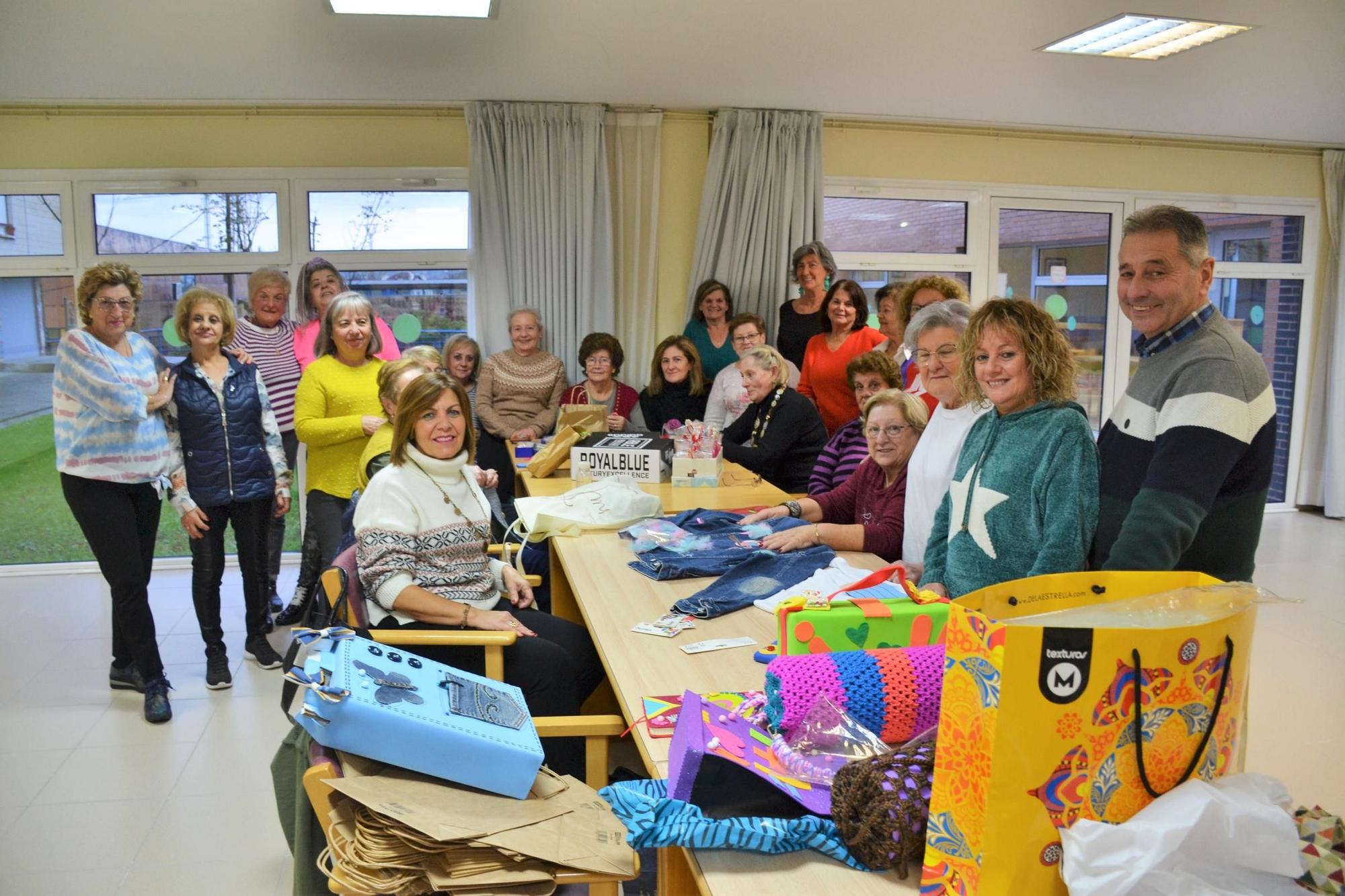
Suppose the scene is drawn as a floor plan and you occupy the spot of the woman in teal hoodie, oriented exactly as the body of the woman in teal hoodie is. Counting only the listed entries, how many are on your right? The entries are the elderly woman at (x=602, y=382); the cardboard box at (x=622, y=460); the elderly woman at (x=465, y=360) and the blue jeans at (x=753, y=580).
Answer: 4

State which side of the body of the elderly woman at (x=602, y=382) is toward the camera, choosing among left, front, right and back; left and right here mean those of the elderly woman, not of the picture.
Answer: front

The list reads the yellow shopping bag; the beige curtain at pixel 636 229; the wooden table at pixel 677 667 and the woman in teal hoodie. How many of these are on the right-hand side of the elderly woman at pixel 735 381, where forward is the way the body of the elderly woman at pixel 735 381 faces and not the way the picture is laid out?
1

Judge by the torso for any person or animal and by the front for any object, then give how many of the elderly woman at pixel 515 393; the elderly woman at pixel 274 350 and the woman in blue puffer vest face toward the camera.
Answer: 3

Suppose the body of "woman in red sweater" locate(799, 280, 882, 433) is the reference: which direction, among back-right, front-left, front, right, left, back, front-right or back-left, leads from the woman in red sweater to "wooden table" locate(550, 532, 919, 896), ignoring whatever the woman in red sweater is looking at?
front-left

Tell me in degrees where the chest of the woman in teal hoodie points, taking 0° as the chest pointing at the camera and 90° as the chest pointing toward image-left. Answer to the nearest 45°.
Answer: approximately 45°

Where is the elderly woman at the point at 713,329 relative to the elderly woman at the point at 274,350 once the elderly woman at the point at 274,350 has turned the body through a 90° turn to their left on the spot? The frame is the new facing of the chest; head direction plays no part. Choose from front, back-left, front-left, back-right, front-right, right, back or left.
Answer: front

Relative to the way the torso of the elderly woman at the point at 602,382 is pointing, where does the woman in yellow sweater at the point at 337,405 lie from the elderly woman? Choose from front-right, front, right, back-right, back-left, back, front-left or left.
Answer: front-right

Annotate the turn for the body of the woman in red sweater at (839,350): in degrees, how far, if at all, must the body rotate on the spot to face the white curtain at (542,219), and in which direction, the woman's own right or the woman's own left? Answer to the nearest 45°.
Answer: approximately 135° to the woman's own right

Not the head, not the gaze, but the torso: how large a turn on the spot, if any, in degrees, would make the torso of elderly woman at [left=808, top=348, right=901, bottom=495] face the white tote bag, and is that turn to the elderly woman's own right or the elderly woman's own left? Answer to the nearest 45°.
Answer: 0° — they already face it

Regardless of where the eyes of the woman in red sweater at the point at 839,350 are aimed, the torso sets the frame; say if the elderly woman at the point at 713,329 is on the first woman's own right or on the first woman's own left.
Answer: on the first woman's own right

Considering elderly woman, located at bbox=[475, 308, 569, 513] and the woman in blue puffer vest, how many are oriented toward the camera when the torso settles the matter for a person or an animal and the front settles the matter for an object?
2

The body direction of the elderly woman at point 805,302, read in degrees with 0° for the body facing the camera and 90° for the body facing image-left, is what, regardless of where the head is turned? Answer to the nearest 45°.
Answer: approximately 45°
